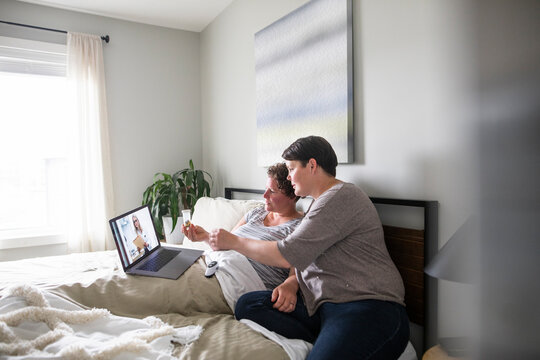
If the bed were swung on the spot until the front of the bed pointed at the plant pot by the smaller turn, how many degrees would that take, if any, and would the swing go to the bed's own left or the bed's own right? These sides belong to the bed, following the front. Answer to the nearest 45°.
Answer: approximately 135° to the bed's own right

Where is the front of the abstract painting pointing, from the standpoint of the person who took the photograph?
facing the viewer and to the left of the viewer

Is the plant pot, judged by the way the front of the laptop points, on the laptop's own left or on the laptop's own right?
on the laptop's own left

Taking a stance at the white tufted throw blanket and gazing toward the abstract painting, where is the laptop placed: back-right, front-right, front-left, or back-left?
front-left

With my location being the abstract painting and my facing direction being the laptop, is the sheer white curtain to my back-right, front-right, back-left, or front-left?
front-right

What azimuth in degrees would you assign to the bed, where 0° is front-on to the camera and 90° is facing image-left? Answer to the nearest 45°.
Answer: approximately 45°
